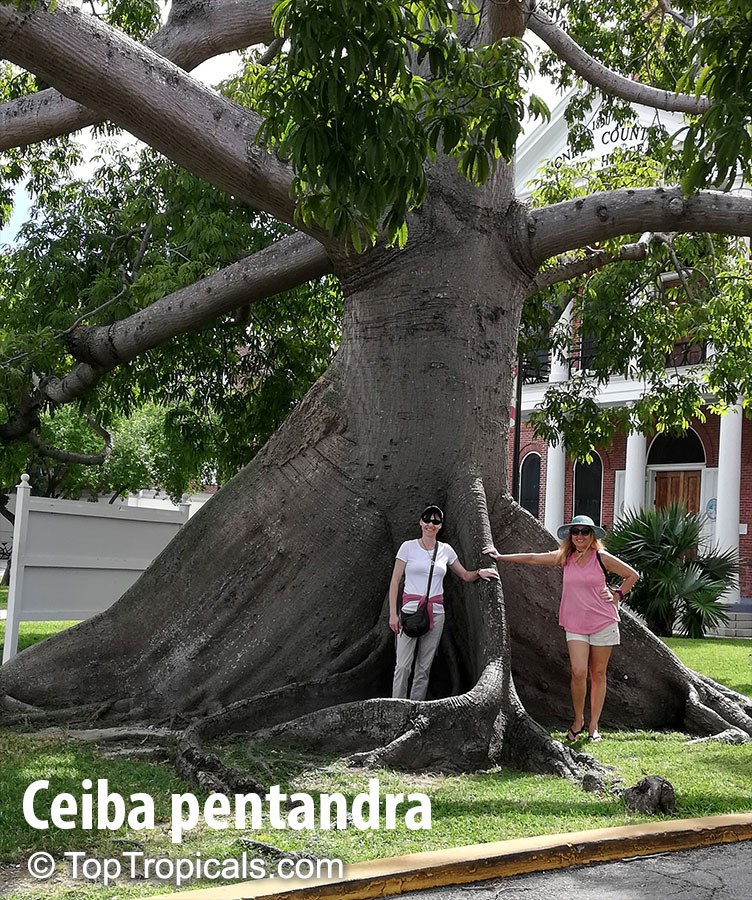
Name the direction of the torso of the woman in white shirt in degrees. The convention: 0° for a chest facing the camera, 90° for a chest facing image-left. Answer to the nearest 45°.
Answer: approximately 0°

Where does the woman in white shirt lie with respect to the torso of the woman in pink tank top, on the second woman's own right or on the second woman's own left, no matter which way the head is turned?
on the second woman's own right

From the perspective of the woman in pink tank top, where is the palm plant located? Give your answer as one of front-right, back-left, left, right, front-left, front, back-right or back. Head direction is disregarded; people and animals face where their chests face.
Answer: back

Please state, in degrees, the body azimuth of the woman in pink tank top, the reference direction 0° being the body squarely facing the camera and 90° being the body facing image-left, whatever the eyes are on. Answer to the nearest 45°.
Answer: approximately 0°

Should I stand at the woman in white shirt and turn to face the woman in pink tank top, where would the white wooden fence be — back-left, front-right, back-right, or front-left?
back-left

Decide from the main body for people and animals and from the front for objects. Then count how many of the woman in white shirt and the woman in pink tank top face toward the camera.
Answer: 2

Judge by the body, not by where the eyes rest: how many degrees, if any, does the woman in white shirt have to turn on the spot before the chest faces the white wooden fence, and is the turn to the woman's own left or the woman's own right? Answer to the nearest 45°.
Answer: approximately 135° to the woman's own right
